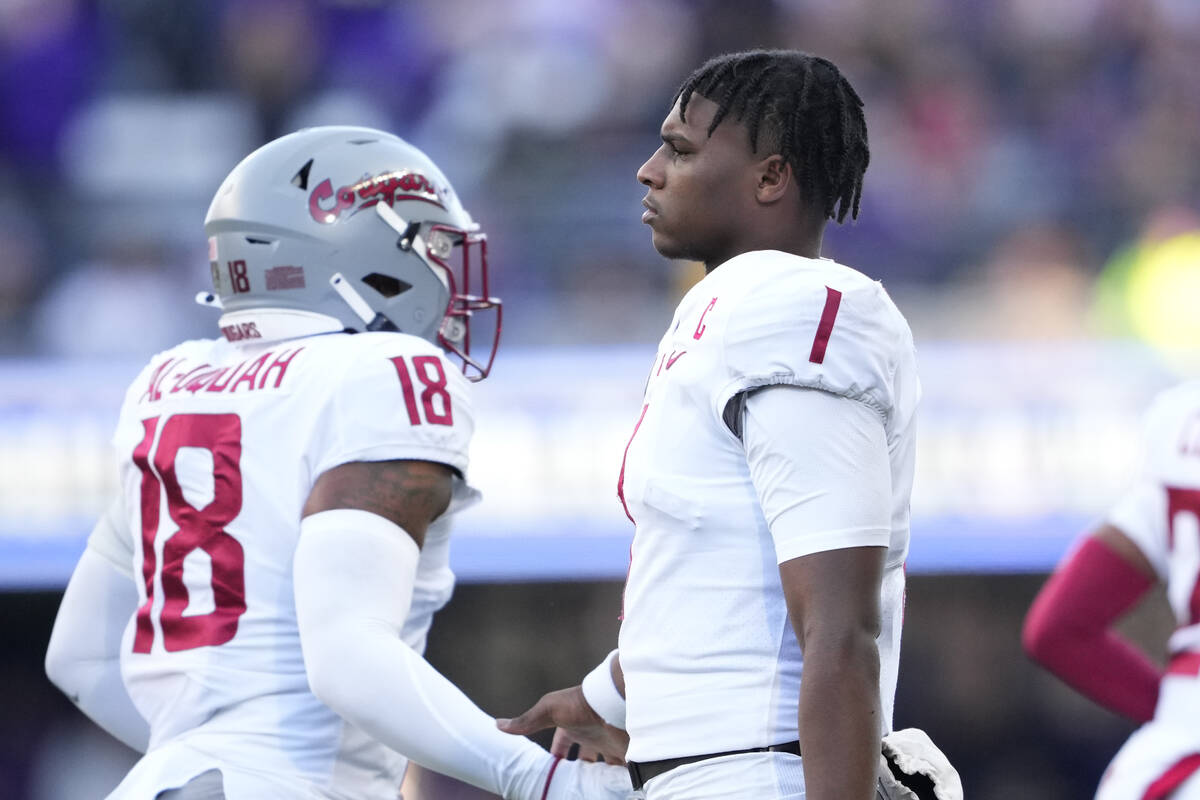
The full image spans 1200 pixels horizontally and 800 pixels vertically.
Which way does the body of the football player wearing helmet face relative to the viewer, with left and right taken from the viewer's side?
facing away from the viewer and to the right of the viewer

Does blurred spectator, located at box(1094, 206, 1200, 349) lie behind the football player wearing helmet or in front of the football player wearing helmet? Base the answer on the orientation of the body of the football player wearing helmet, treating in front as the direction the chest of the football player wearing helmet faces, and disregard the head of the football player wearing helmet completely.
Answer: in front

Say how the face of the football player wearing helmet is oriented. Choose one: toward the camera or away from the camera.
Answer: away from the camera
